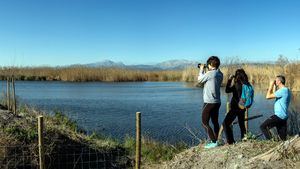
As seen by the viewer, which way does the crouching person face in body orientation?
to the viewer's left

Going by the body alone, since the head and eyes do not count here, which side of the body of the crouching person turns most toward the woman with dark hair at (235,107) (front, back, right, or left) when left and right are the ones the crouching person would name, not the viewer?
front

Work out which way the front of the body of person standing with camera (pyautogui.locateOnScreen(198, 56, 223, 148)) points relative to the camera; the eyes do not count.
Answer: to the viewer's left

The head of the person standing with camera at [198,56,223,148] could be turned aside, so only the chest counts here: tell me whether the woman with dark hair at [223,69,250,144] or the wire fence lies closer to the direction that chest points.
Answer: the wire fence

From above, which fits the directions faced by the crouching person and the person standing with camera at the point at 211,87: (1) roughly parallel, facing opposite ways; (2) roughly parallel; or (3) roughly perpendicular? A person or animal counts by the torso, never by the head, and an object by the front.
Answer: roughly parallel

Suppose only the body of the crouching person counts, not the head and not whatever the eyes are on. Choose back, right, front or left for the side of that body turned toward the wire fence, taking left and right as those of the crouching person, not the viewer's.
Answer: front

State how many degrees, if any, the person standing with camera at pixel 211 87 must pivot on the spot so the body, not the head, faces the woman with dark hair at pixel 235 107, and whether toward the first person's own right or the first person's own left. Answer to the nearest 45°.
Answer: approximately 135° to the first person's own right

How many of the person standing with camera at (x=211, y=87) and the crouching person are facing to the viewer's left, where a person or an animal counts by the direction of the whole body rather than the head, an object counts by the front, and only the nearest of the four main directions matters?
2

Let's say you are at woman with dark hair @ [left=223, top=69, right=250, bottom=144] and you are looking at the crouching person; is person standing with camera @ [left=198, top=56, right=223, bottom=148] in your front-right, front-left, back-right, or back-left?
back-right

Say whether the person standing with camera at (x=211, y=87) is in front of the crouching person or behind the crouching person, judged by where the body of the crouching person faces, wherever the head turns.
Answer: in front
